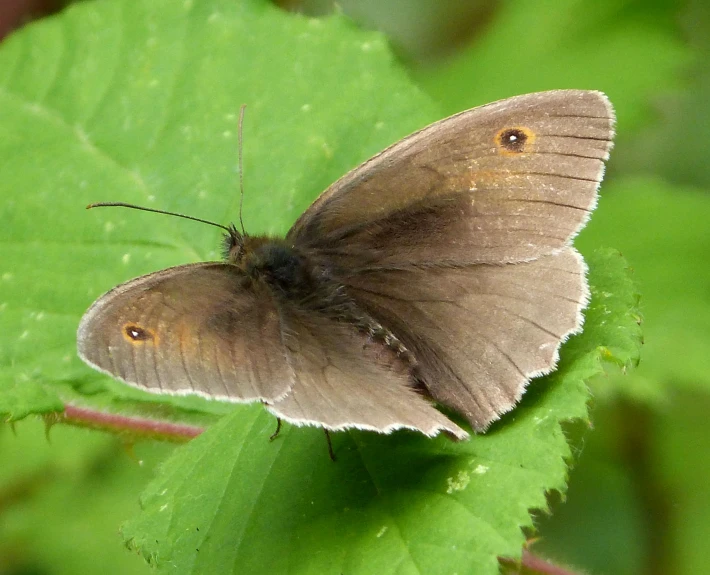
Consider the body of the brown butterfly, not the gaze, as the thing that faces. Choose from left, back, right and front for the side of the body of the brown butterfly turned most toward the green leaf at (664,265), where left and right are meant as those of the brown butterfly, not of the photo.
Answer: right

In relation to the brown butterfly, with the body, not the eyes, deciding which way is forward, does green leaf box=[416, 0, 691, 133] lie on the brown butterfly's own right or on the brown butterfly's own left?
on the brown butterfly's own right

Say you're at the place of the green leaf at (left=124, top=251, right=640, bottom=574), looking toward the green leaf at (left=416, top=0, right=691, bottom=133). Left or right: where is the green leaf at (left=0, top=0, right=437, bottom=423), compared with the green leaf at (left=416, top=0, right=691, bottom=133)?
left

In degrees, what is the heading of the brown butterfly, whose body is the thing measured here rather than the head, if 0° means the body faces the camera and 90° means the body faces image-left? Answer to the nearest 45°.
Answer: approximately 135°
